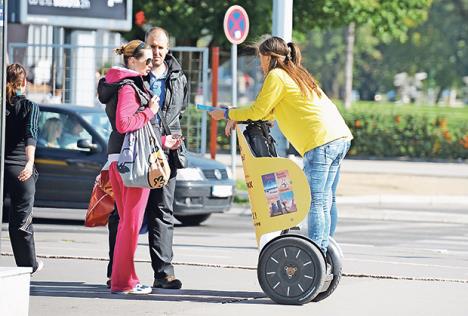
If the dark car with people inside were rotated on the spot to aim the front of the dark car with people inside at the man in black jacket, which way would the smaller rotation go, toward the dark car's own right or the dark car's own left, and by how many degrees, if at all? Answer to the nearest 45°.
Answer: approximately 45° to the dark car's own right

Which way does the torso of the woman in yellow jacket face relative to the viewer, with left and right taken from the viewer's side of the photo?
facing away from the viewer and to the left of the viewer

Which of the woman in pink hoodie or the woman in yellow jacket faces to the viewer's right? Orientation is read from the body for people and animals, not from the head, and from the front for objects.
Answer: the woman in pink hoodie

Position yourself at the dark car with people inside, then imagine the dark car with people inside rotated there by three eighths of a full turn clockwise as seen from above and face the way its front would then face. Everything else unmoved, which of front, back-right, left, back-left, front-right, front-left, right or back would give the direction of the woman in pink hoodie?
left

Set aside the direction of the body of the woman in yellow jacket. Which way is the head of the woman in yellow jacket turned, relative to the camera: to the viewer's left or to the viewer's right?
to the viewer's left

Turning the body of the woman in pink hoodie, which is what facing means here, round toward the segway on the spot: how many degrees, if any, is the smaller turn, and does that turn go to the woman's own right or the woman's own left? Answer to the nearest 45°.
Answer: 0° — they already face it

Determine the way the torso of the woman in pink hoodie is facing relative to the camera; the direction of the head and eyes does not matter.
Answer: to the viewer's right

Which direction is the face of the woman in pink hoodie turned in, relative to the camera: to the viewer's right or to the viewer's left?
to the viewer's right

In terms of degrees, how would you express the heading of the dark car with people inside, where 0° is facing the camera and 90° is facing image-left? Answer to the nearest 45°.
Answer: approximately 315°

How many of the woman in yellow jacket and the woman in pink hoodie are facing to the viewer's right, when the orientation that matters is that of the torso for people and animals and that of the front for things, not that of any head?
1

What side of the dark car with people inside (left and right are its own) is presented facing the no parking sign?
left

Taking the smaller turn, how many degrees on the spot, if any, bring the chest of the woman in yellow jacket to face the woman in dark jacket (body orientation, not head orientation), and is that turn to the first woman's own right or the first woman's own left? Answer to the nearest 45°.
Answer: approximately 45° to the first woman's own left
